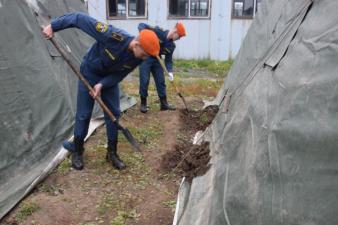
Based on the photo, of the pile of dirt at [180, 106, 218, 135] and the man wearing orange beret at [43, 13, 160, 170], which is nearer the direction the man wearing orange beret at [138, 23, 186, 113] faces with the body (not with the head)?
the pile of dirt

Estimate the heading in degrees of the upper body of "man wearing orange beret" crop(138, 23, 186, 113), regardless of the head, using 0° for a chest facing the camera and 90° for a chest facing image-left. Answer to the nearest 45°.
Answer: approximately 315°

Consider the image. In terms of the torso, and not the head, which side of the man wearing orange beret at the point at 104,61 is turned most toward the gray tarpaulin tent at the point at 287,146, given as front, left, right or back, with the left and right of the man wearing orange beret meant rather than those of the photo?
front

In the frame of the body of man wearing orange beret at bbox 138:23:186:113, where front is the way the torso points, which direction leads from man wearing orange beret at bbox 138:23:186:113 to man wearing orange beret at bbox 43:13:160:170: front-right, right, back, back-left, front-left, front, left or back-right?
front-right

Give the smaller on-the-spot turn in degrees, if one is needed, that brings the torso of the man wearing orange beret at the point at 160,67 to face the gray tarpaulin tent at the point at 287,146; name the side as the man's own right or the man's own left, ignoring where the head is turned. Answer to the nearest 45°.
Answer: approximately 45° to the man's own right

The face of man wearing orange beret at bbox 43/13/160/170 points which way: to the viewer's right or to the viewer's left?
to the viewer's right

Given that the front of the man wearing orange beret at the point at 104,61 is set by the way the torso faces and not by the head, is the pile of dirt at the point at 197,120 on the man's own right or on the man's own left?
on the man's own left

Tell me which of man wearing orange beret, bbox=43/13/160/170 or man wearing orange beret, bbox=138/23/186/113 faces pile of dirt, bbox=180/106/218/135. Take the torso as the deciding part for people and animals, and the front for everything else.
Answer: man wearing orange beret, bbox=138/23/186/113

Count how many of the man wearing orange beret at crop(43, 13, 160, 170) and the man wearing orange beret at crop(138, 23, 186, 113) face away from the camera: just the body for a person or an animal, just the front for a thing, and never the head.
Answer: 0

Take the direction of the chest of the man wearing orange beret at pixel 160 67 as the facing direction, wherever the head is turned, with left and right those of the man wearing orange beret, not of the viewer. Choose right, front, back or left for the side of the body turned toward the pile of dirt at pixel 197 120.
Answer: front
